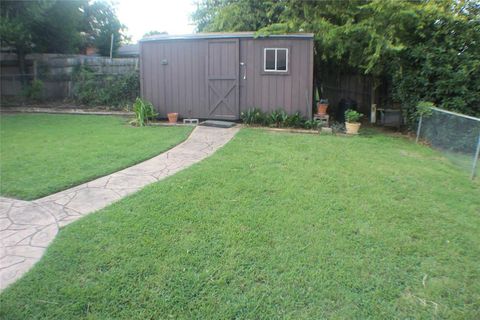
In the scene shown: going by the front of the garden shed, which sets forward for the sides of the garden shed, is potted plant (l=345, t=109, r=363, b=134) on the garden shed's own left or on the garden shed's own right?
on the garden shed's own left

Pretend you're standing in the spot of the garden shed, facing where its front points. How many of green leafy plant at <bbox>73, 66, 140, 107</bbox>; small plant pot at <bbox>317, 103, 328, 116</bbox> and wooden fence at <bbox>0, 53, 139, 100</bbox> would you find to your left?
1

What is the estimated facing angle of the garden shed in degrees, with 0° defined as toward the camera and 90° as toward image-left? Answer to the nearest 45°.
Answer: approximately 0°

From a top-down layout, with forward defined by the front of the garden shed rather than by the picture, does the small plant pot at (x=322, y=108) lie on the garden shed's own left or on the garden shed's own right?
on the garden shed's own left

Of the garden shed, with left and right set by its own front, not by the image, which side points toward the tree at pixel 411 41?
left

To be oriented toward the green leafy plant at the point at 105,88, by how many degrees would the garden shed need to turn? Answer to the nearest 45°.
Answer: approximately 135° to its right

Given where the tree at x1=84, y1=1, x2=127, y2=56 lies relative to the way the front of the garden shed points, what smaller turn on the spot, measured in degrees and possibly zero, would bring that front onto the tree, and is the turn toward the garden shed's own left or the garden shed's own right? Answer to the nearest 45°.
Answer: approximately 135° to the garden shed's own right

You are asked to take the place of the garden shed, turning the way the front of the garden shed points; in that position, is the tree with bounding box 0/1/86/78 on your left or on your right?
on your right

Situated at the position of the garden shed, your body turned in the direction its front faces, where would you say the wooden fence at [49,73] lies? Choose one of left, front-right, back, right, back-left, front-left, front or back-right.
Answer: back-right

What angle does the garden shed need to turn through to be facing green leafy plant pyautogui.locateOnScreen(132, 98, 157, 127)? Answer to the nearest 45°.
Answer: approximately 90° to its right
